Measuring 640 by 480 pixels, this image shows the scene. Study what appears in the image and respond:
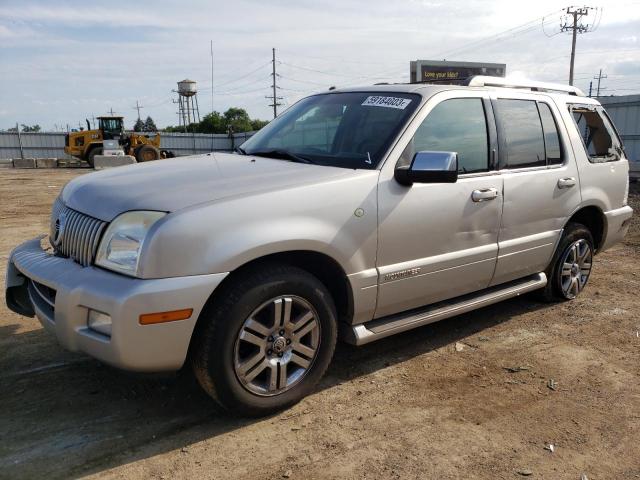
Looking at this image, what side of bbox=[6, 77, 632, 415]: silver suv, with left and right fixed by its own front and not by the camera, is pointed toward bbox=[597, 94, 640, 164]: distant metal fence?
back

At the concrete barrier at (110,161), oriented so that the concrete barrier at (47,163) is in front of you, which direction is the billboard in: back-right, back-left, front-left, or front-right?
back-right

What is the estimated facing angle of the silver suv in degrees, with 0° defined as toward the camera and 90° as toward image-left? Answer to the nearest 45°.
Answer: approximately 45°

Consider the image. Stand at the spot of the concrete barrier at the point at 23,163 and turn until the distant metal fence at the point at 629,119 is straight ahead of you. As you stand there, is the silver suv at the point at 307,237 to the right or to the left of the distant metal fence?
right

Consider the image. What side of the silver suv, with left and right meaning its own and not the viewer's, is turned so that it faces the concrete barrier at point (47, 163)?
right

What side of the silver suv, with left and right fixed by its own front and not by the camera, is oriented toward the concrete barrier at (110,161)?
right

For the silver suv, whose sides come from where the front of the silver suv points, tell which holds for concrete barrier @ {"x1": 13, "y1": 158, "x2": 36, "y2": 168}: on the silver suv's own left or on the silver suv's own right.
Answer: on the silver suv's own right
